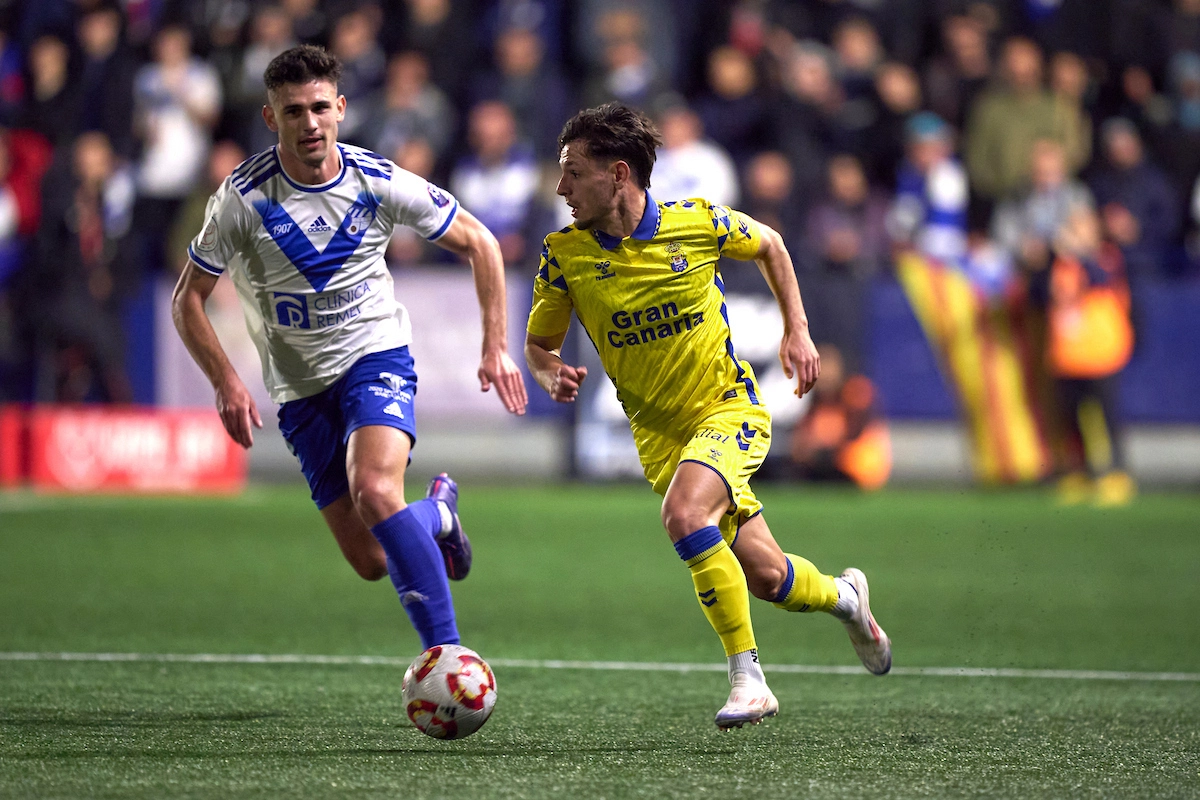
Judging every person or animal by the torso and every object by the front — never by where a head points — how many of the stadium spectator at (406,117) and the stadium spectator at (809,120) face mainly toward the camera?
2

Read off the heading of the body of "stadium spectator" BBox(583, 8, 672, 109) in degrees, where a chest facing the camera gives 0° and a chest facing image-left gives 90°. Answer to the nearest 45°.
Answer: approximately 0°

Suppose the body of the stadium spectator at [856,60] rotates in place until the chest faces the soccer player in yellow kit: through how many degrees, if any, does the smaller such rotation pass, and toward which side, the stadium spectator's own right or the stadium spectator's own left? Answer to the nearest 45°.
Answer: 0° — they already face them

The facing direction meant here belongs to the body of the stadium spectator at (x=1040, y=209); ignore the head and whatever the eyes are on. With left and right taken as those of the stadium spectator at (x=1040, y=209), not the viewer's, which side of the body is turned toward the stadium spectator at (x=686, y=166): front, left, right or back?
right

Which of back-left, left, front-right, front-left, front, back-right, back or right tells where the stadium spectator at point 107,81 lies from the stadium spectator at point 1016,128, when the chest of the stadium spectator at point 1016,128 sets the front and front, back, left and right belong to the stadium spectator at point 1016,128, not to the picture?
right

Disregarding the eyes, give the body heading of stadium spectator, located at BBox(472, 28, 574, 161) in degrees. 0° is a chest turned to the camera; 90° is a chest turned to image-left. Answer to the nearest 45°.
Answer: approximately 0°

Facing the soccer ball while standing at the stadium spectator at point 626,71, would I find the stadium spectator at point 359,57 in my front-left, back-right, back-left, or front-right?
back-right

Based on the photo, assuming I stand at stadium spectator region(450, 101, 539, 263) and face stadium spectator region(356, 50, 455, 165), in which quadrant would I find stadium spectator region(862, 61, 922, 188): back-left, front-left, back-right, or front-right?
back-right
